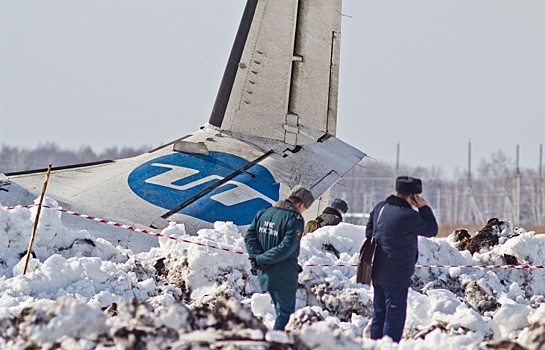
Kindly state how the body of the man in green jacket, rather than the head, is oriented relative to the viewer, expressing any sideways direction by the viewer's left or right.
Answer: facing away from the viewer and to the right of the viewer

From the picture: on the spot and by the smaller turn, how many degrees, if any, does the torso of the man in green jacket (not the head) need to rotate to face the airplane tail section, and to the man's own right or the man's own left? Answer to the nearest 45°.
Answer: approximately 45° to the man's own left
